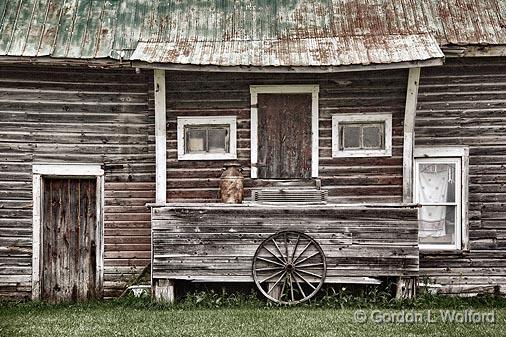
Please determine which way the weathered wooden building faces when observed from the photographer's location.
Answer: facing the viewer
